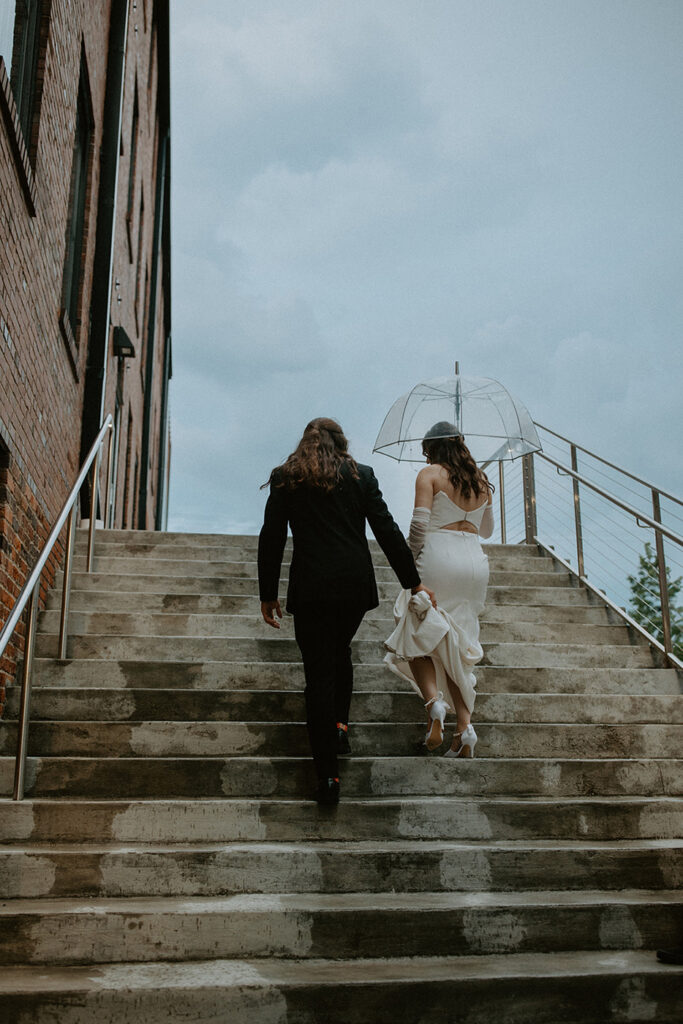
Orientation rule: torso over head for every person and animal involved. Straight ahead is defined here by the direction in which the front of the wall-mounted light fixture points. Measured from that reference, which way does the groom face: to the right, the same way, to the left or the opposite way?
to the left

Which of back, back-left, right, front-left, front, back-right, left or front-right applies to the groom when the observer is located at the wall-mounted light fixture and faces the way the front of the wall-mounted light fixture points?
right

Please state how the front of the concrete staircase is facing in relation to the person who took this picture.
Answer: facing the viewer

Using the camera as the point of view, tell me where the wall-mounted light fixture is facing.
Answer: facing to the right of the viewer

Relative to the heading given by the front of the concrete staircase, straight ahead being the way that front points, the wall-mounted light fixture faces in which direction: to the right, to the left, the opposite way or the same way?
to the left

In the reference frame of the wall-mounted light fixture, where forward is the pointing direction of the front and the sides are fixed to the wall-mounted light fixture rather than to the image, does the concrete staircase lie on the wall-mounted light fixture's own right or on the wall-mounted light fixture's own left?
on the wall-mounted light fixture's own right

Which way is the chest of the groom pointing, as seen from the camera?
away from the camera

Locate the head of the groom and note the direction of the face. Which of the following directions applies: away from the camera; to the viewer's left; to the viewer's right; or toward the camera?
away from the camera

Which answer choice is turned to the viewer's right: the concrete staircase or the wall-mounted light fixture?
the wall-mounted light fixture
